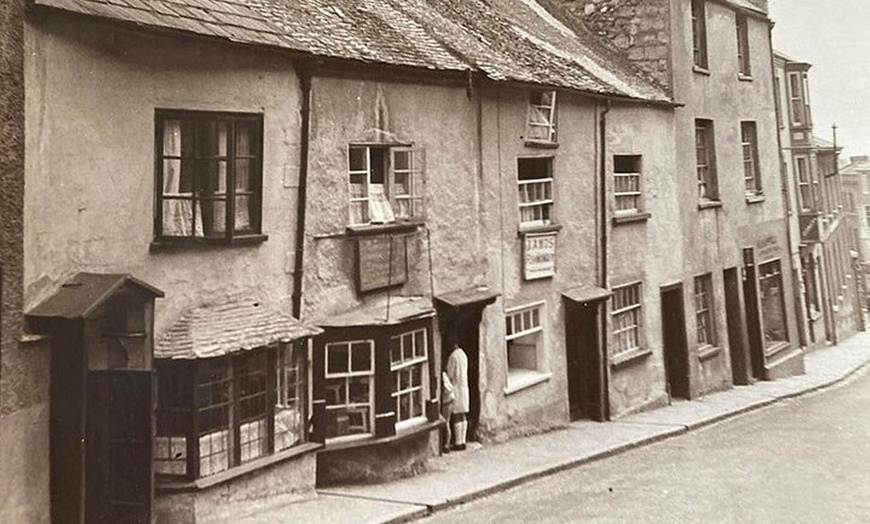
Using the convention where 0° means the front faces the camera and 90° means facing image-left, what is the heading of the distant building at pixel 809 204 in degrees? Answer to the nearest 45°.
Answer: approximately 315°

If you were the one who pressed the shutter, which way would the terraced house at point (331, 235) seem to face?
facing the viewer and to the right of the viewer

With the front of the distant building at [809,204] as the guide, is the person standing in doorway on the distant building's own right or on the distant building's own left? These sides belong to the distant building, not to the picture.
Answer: on the distant building's own right
